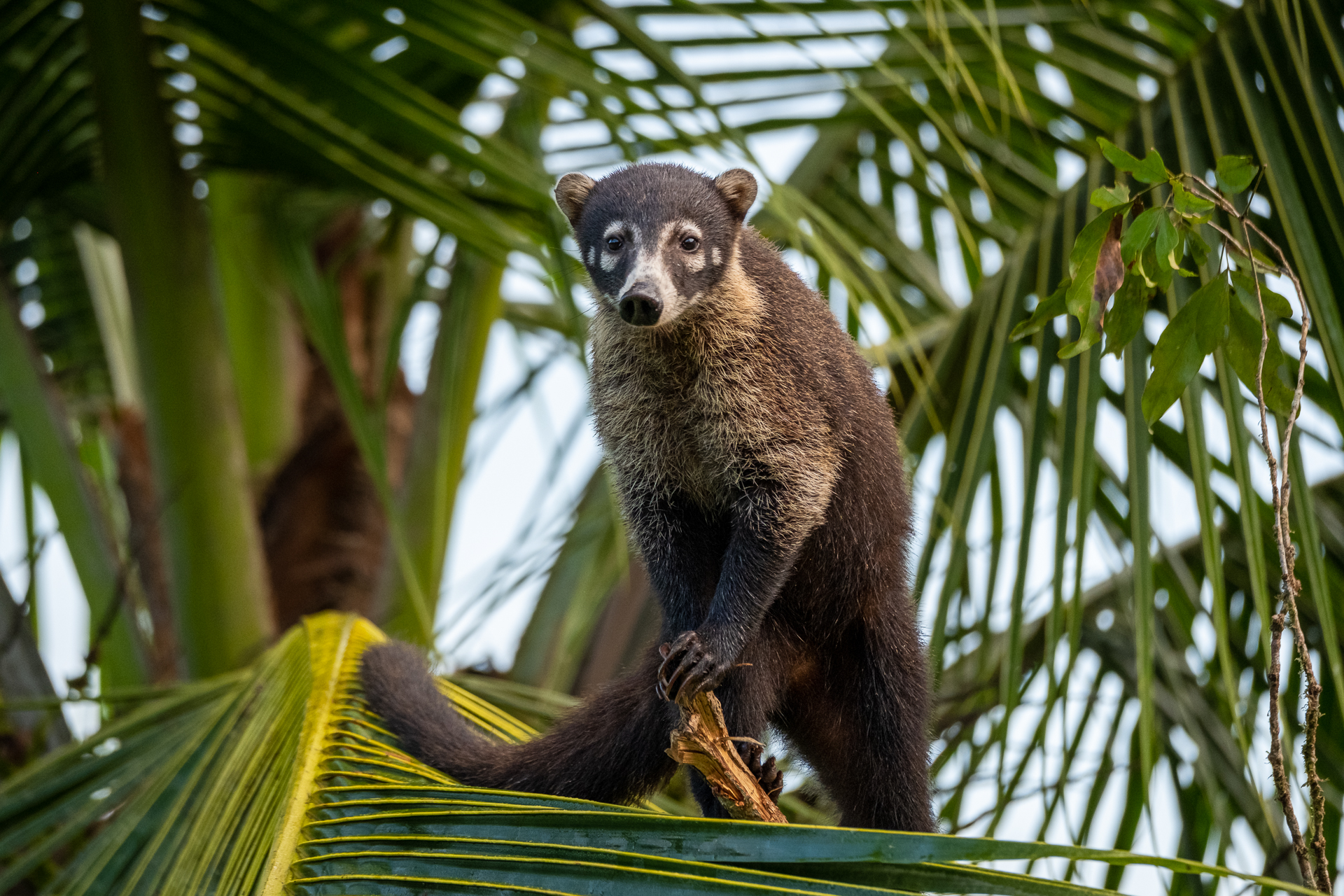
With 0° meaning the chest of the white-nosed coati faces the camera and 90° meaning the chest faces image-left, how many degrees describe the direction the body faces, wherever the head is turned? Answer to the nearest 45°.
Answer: approximately 45°
